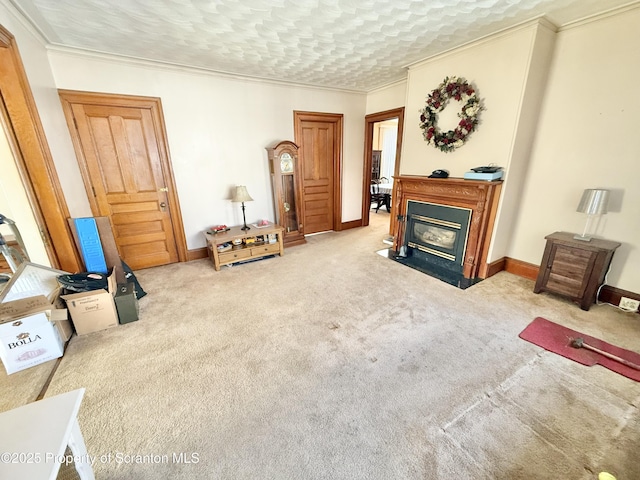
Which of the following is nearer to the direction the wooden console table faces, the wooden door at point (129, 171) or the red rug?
the red rug

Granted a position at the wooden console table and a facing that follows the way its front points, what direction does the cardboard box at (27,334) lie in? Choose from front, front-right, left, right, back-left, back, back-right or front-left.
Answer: right

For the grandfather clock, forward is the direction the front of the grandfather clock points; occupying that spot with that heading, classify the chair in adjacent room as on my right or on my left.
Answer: on my left

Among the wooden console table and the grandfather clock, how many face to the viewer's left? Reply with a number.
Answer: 0

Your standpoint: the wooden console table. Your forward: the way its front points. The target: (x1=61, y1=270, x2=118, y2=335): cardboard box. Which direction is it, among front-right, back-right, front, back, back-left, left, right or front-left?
right

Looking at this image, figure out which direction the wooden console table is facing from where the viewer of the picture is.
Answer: facing the viewer and to the right of the viewer

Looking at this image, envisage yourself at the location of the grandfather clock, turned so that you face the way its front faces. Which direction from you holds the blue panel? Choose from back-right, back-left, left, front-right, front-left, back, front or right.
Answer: right

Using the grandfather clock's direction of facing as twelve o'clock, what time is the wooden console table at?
The wooden console table is roughly at 3 o'clock from the grandfather clock.

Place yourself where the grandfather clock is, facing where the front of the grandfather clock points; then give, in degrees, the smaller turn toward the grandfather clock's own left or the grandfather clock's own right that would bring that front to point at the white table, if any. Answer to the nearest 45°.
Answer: approximately 45° to the grandfather clock's own right

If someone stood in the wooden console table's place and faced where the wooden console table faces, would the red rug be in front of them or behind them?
in front

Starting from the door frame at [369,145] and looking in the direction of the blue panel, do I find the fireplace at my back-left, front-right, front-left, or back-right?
front-left

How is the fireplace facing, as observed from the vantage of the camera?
facing the viewer and to the left of the viewer

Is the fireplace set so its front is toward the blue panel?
yes

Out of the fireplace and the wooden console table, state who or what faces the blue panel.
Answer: the fireplace

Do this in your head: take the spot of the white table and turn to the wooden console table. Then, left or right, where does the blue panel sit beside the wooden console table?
left

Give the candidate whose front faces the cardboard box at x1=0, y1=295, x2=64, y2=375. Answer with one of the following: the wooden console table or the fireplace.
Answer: the fireplace
